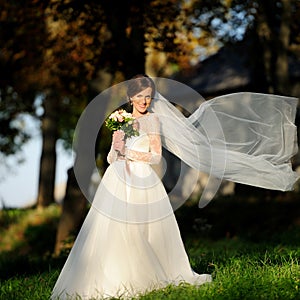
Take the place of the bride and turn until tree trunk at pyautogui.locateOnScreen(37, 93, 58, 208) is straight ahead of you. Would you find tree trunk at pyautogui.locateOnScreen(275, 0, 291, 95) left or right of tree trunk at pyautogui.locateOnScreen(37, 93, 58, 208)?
right

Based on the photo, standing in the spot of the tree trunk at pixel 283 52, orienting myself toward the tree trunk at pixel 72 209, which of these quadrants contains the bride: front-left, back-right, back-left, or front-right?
front-left

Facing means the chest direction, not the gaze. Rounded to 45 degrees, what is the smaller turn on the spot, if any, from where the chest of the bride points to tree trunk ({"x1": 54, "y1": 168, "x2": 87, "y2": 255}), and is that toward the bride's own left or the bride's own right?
approximately 135° to the bride's own right

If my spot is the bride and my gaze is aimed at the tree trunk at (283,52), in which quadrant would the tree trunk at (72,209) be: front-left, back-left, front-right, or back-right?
front-left

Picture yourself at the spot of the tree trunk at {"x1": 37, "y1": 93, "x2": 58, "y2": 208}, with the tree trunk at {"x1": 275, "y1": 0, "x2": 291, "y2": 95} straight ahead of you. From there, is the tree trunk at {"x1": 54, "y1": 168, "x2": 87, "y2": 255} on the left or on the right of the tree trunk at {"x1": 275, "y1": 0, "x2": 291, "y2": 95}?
right

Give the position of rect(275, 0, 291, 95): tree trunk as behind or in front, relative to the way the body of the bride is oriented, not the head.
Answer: behind

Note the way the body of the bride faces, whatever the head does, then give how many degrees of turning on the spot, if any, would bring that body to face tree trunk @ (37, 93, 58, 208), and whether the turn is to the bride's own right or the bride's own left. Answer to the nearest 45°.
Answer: approximately 135° to the bride's own right

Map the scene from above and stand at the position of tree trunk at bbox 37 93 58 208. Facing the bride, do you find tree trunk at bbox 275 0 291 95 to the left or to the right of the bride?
left
